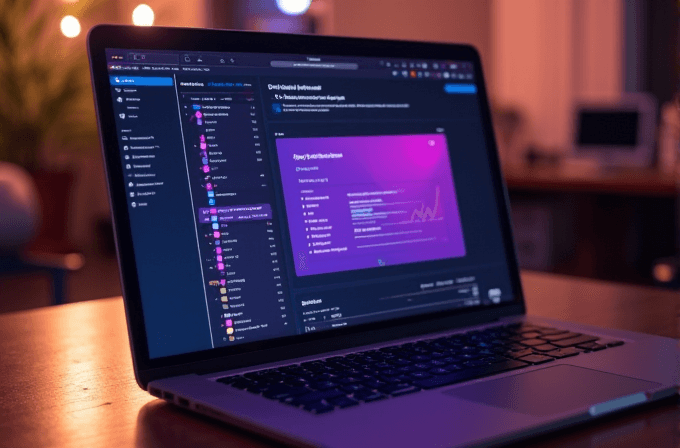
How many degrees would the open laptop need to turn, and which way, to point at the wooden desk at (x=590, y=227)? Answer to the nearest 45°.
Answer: approximately 135° to its left

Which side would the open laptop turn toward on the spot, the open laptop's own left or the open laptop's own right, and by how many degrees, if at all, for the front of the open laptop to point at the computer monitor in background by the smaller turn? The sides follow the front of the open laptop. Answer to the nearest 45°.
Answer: approximately 135° to the open laptop's own left

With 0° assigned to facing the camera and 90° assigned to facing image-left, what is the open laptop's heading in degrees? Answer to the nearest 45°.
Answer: approximately 315°
